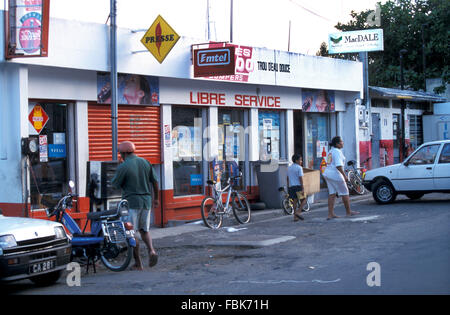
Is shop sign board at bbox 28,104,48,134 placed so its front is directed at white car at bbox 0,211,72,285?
yes

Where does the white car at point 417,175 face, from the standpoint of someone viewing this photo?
facing to the left of the viewer

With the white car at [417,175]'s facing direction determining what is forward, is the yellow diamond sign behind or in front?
in front

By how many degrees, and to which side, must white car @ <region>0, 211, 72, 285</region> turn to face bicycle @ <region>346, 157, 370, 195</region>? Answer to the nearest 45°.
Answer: approximately 90° to its left

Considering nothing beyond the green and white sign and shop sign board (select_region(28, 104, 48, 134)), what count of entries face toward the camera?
2
